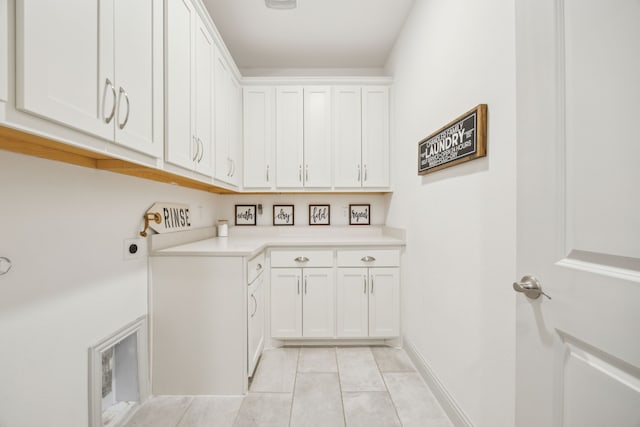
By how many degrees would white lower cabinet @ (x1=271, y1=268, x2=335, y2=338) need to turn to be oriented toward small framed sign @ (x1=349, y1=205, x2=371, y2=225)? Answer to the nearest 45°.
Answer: approximately 135° to its left

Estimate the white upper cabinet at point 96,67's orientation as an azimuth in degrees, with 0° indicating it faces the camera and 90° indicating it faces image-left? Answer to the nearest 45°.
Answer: approximately 315°

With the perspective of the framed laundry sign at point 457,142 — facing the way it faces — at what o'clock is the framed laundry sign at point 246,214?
the framed laundry sign at point 246,214 is roughly at 2 o'clock from the framed laundry sign at point 457,142.

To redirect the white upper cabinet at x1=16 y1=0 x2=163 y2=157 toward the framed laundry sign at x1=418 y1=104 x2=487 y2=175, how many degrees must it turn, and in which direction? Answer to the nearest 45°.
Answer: approximately 45° to its left

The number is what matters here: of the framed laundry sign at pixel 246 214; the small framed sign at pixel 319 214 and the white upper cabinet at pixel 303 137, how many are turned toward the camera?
3

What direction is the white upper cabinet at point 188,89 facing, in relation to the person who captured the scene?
facing the viewer and to the right of the viewer

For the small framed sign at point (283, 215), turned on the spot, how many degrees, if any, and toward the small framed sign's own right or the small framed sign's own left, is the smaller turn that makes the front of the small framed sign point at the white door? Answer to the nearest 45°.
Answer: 0° — it already faces it
